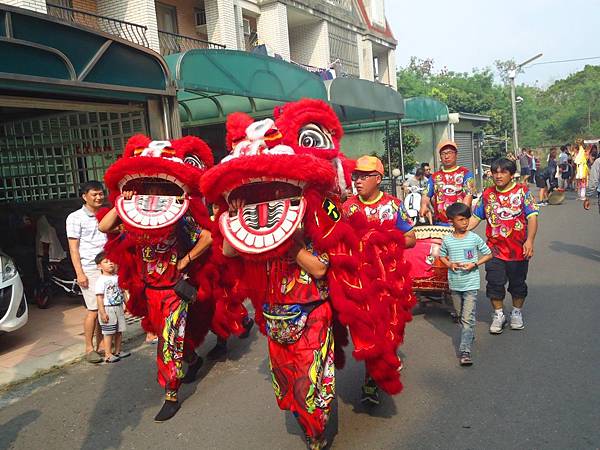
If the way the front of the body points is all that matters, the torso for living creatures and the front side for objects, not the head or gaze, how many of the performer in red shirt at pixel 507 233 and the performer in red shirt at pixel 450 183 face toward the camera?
2

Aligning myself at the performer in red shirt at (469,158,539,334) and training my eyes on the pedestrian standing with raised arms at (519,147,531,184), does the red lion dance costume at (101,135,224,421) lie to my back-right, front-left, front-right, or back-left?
back-left

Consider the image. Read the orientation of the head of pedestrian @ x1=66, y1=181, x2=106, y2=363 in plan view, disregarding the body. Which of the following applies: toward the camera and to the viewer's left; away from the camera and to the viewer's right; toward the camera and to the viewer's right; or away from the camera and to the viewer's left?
toward the camera and to the viewer's right

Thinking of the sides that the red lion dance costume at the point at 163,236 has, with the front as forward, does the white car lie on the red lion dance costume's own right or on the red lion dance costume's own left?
on the red lion dance costume's own right

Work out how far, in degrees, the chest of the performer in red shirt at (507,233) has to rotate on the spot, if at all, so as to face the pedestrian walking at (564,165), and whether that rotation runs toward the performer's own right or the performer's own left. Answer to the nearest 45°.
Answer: approximately 180°

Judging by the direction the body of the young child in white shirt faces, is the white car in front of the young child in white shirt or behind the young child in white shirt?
behind

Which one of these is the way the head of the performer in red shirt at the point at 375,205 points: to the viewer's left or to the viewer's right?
to the viewer's left
